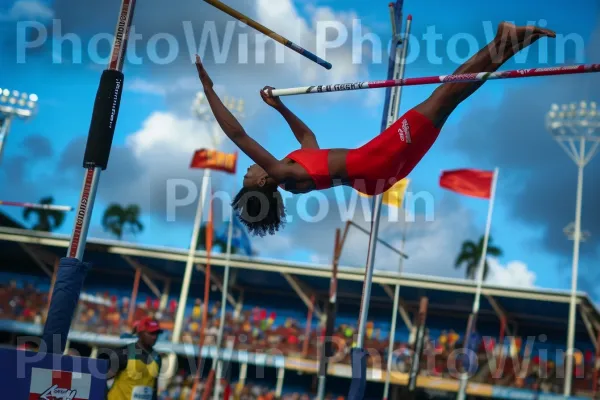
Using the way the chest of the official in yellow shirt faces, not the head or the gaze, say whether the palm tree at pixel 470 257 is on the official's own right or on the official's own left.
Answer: on the official's own left

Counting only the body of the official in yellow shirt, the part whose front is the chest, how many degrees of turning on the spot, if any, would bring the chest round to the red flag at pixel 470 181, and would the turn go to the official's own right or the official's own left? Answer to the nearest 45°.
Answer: approximately 90° to the official's own left

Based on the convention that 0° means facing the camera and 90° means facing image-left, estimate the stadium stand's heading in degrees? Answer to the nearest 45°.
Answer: approximately 0°

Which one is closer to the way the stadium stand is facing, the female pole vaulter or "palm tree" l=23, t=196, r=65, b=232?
the female pole vaulter

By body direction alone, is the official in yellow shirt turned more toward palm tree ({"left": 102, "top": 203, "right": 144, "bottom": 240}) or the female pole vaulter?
the female pole vaulter

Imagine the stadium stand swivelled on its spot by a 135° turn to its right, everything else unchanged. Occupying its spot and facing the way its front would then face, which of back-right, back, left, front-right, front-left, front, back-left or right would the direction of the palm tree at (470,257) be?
right

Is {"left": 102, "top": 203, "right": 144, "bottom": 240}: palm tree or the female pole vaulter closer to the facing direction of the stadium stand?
the female pole vaulter

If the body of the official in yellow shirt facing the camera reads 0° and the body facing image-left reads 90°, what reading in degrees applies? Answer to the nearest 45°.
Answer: approximately 315°

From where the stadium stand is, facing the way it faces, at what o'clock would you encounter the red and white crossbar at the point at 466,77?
The red and white crossbar is roughly at 12 o'clock from the stadium stand.

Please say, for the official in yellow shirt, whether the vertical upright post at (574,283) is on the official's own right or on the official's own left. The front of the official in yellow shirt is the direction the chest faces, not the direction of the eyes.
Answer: on the official's own left

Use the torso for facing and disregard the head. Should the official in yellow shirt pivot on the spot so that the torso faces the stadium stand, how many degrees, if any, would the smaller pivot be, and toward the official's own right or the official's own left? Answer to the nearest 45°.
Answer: approximately 135° to the official's own left

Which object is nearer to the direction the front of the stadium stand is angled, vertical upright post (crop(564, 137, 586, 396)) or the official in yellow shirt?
the official in yellow shirt
